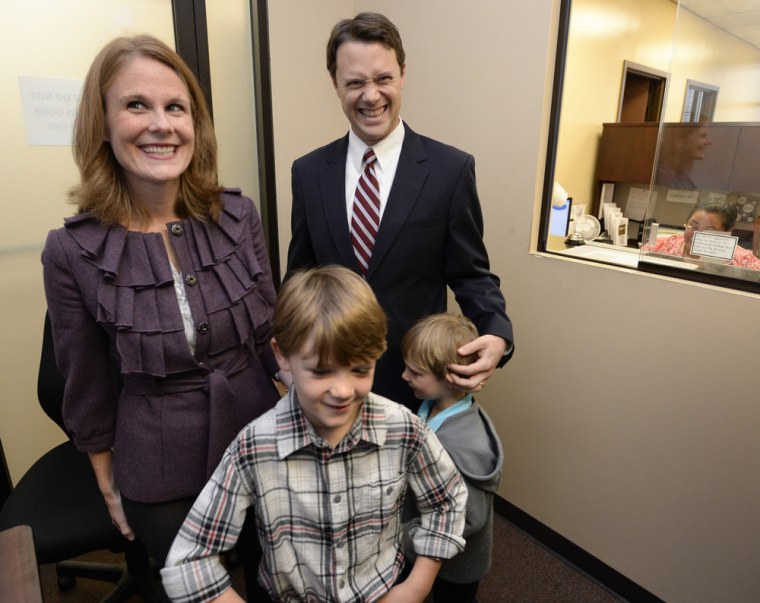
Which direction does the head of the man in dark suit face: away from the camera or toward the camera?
toward the camera

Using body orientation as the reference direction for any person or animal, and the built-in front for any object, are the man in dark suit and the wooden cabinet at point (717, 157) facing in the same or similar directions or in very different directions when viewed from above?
same or similar directions

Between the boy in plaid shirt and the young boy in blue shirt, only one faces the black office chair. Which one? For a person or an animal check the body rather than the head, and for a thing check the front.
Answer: the young boy in blue shirt

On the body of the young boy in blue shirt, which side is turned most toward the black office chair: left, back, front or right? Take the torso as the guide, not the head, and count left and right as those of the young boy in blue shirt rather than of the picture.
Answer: front

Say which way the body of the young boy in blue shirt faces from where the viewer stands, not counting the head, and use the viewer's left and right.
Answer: facing to the left of the viewer

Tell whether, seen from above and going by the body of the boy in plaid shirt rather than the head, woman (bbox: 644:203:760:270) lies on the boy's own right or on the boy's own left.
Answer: on the boy's own left

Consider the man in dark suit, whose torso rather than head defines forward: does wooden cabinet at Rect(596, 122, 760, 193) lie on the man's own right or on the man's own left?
on the man's own left

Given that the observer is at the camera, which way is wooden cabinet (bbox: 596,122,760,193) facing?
facing the viewer

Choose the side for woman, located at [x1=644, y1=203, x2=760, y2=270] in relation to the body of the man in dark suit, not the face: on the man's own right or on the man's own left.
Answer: on the man's own left

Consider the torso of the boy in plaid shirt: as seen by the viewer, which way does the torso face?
toward the camera

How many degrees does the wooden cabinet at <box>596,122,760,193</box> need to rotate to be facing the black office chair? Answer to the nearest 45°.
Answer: approximately 45° to its right

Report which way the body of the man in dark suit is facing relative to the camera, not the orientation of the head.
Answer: toward the camera

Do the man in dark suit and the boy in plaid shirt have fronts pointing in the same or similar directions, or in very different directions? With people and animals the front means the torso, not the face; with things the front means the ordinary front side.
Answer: same or similar directions
